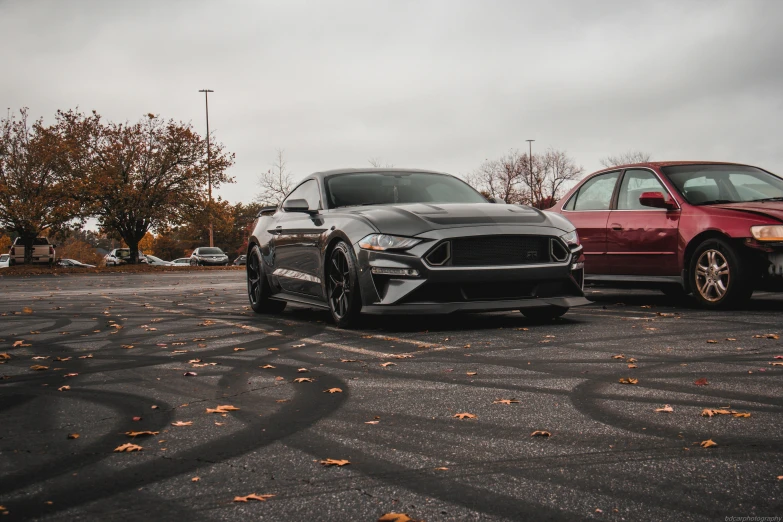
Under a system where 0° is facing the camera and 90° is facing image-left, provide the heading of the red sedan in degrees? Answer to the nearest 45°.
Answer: approximately 315°

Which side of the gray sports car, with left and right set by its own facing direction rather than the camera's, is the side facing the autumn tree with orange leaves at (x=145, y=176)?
back

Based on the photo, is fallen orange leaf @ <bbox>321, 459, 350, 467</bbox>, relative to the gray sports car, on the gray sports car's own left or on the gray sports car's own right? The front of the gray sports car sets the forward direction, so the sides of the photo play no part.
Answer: on the gray sports car's own right

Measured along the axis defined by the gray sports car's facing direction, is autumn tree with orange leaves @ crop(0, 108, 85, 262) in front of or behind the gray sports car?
behind

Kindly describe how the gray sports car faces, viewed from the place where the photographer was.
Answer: facing the viewer and to the right of the viewer

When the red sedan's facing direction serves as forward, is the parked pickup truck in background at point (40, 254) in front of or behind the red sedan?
behind

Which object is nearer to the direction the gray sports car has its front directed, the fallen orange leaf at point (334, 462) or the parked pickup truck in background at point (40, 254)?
the fallen orange leaf

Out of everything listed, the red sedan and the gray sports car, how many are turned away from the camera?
0

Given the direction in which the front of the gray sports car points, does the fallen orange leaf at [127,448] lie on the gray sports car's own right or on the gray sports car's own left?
on the gray sports car's own right
